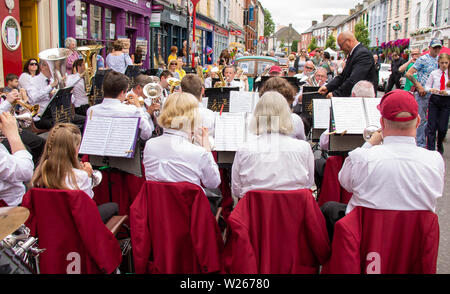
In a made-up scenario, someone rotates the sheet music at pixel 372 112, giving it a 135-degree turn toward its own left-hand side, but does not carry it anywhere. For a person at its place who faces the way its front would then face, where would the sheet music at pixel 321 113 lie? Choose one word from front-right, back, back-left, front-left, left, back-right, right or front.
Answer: left

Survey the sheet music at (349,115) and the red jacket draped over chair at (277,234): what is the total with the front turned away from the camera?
1

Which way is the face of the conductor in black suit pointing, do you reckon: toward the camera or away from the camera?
toward the camera

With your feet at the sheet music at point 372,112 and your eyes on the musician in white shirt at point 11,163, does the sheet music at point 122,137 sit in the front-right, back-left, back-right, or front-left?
front-right

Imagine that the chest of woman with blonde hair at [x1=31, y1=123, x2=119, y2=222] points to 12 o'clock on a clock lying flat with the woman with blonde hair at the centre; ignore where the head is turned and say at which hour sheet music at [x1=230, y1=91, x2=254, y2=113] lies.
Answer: The sheet music is roughly at 12 o'clock from the woman with blonde hair.

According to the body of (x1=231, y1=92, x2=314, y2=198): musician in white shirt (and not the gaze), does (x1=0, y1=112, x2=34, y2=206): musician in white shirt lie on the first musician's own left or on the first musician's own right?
on the first musician's own left

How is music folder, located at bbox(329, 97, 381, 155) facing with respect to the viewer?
toward the camera

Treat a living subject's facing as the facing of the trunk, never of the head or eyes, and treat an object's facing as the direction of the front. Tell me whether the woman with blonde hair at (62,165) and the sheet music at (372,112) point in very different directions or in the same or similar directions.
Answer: very different directions

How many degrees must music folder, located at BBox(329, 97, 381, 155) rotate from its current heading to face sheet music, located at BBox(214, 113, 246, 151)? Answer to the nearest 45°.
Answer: approximately 90° to its right

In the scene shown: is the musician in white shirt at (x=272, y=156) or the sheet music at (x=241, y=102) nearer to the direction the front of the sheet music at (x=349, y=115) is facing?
the musician in white shirt

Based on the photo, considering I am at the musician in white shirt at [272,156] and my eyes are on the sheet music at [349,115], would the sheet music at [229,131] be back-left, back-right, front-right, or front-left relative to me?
front-left

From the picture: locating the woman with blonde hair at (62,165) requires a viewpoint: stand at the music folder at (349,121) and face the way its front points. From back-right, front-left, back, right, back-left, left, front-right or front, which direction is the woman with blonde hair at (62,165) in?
front-right

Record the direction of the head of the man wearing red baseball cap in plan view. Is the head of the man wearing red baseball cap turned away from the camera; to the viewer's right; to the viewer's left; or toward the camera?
away from the camera

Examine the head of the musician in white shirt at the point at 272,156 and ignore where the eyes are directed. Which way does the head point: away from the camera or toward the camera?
away from the camera

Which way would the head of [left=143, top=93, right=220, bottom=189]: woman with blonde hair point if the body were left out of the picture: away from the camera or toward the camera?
away from the camera
